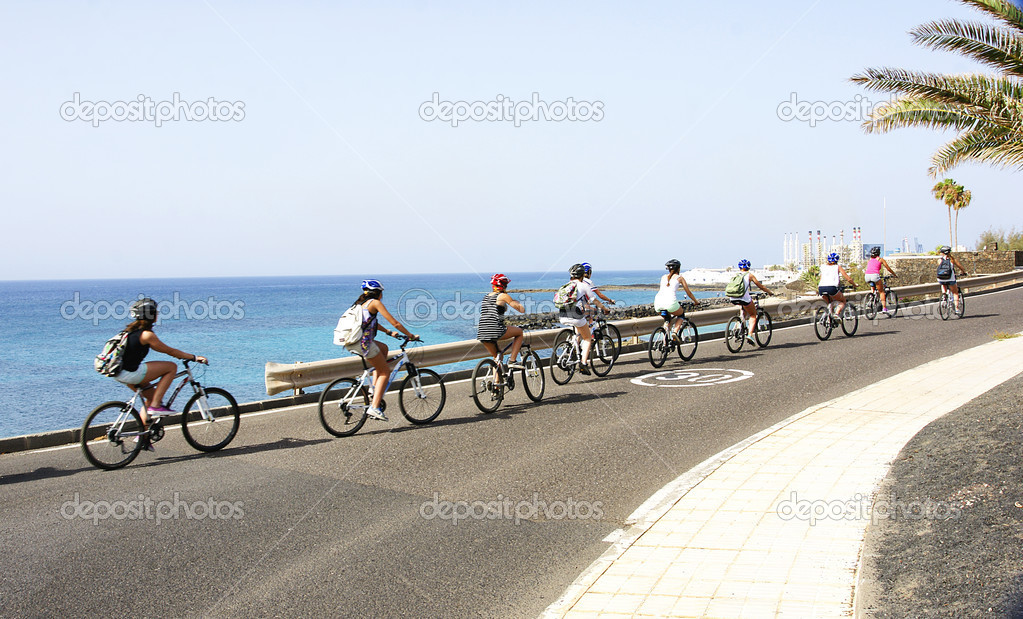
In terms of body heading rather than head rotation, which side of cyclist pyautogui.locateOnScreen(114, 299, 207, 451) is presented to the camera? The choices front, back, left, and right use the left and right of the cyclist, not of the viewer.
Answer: right

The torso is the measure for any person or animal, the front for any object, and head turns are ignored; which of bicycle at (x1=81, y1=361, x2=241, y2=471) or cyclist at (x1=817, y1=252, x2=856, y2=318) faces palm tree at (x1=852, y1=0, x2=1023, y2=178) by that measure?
the bicycle

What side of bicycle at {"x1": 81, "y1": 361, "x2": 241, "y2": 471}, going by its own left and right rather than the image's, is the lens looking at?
right

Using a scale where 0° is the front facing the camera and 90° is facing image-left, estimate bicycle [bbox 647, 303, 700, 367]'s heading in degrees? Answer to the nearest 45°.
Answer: approximately 225°

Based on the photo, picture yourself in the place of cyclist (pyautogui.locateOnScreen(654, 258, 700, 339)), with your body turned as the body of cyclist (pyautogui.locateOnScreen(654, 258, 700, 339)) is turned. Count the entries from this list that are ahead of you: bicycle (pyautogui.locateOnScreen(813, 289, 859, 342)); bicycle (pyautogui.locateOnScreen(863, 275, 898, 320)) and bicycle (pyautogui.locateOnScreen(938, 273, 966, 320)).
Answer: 3

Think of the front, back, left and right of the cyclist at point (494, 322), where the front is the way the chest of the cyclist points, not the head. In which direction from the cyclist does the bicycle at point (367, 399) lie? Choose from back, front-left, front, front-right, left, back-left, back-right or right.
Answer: back

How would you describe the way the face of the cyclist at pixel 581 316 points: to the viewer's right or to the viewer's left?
to the viewer's right

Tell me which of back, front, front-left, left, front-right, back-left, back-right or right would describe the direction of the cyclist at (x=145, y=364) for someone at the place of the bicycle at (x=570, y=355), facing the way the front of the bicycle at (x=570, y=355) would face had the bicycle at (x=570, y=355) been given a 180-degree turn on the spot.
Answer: front

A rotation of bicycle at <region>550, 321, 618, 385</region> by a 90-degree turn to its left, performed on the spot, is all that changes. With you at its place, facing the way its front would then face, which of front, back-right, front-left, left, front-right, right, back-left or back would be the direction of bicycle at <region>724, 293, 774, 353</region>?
right

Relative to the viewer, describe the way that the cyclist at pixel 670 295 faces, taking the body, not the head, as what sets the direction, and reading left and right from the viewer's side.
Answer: facing away from the viewer and to the right of the viewer

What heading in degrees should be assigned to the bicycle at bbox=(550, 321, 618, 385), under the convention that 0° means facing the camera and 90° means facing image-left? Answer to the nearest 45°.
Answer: approximately 225°

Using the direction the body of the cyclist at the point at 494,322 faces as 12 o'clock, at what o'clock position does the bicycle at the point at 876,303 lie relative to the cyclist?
The bicycle is roughly at 12 o'clock from the cyclist.

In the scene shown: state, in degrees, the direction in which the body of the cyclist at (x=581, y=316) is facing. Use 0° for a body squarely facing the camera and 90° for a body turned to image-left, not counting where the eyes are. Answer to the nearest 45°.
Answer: approximately 225°

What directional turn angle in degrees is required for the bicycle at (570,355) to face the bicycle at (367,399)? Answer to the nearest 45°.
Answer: approximately 180°

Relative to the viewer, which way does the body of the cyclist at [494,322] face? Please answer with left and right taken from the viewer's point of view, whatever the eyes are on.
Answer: facing away from the viewer and to the right of the viewer

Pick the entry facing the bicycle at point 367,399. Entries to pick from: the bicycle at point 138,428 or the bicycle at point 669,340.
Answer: the bicycle at point 138,428

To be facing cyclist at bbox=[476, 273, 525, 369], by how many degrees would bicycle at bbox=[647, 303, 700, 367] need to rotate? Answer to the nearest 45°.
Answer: approximately 180°

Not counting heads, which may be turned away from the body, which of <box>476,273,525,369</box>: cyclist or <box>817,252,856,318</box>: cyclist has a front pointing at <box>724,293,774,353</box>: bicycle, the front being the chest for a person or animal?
<box>476,273,525,369</box>: cyclist

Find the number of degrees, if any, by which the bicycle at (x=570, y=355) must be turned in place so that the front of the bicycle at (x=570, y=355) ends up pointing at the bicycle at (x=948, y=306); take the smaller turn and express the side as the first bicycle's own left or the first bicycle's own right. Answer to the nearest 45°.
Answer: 0° — it already faces it

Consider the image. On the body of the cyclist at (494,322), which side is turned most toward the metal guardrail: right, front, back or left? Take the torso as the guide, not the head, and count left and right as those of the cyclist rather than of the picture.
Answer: left

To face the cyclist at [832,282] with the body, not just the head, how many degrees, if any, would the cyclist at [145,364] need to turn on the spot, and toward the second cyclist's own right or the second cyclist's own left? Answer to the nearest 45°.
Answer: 0° — they already face them
